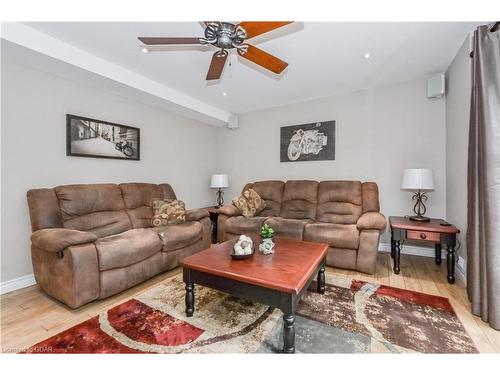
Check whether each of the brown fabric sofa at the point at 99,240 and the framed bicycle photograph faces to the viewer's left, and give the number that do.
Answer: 0

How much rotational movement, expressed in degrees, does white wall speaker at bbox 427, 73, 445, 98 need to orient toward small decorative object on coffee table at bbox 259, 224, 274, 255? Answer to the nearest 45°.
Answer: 0° — it already faces it

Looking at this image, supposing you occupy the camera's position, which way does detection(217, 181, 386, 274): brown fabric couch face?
facing the viewer and to the left of the viewer

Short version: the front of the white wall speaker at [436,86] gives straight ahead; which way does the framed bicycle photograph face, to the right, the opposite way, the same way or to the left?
to the left

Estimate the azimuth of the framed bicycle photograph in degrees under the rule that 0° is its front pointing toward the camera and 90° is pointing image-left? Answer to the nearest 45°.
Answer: approximately 315°

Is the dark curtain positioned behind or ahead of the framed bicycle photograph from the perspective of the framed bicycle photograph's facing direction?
ahead

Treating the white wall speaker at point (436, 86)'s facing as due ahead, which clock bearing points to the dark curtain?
The dark curtain is roughly at 10 o'clock from the white wall speaker.

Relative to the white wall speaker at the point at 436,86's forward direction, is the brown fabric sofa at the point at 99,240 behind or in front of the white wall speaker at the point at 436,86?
in front

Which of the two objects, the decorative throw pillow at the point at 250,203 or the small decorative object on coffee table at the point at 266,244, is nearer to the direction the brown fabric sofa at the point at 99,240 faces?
the small decorative object on coffee table

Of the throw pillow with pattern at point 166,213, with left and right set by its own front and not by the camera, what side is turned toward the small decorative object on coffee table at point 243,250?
front

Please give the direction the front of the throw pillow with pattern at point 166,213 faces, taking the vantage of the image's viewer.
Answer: facing the viewer and to the right of the viewer

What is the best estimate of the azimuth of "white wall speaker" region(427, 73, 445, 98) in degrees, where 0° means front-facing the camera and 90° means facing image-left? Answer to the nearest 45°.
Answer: approximately 45°
